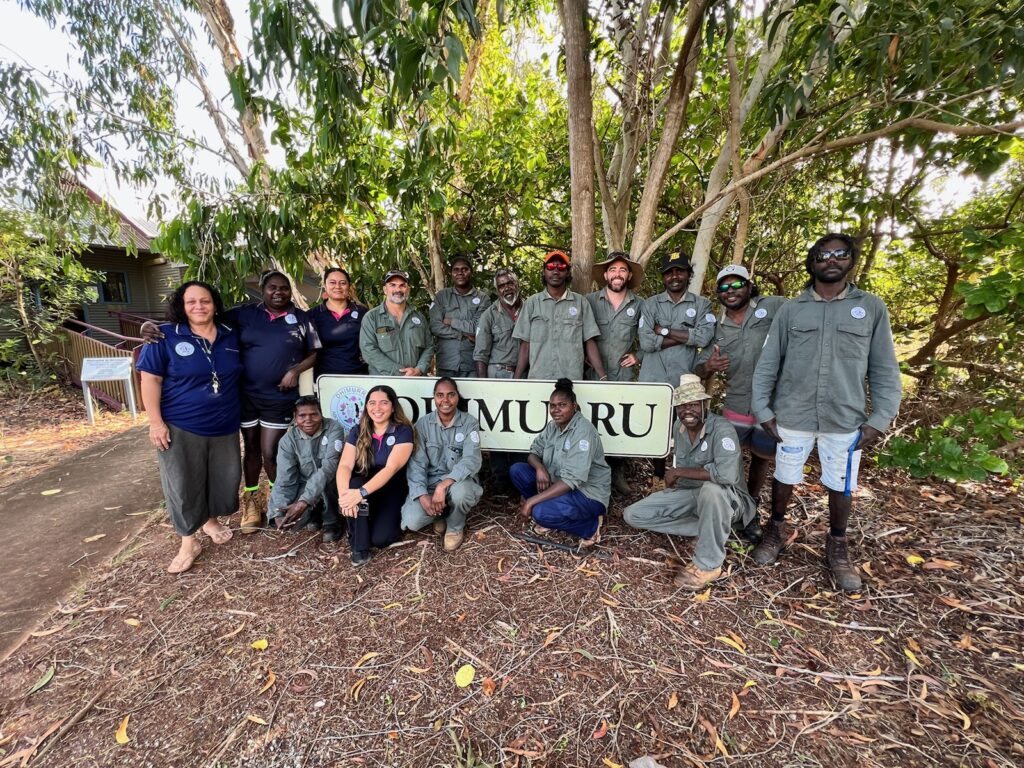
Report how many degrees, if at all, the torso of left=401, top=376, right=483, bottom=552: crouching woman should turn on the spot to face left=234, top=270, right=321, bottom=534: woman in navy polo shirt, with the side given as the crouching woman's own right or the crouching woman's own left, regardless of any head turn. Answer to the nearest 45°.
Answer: approximately 135° to the crouching woman's own right

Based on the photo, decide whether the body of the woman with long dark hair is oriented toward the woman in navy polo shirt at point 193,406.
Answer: no

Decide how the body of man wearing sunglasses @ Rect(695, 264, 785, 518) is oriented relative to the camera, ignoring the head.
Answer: toward the camera

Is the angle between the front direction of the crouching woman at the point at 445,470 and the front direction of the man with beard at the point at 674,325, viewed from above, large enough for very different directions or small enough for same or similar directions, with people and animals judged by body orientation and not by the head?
same or similar directions

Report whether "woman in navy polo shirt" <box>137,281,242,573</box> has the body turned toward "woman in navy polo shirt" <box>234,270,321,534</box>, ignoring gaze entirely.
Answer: no

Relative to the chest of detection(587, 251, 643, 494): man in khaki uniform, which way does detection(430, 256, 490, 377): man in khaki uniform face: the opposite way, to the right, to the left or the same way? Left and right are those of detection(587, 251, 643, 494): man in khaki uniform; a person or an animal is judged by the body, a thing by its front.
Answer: the same way

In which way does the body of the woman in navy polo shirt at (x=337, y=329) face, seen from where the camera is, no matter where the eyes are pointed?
toward the camera

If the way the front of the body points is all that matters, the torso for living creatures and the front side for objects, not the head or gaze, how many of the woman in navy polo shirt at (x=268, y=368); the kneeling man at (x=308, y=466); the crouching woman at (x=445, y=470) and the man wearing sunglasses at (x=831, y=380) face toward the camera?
4

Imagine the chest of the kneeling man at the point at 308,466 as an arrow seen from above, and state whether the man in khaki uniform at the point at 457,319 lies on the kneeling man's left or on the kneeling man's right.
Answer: on the kneeling man's left

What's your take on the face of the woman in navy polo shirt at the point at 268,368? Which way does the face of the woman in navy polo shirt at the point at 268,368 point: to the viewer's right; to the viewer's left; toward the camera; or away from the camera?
toward the camera

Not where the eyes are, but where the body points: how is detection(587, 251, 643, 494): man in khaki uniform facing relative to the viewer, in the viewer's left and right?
facing the viewer

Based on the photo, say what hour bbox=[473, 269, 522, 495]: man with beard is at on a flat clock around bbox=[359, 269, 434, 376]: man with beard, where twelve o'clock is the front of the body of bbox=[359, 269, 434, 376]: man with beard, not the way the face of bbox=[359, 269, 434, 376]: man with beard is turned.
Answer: bbox=[473, 269, 522, 495]: man with beard is roughly at 9 o'clock from bbox=[359, 269, 434, 376]: man with beard.

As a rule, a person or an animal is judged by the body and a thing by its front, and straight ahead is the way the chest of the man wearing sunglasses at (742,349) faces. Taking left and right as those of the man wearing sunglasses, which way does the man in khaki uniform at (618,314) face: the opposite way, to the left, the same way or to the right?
the same way

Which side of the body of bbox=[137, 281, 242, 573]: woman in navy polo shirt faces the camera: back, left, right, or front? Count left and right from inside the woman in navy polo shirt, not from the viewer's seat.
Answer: front

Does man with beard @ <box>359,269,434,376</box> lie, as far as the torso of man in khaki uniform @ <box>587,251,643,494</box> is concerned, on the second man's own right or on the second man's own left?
on the second man's own right

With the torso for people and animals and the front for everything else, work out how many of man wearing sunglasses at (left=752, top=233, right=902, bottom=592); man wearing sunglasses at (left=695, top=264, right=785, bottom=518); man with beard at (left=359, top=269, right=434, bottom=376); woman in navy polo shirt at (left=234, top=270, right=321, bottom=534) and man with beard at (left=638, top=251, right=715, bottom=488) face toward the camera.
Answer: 5

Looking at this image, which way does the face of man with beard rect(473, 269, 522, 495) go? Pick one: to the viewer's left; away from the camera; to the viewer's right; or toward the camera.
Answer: toward the camera

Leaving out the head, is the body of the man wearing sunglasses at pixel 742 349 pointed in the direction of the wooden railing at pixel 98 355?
no

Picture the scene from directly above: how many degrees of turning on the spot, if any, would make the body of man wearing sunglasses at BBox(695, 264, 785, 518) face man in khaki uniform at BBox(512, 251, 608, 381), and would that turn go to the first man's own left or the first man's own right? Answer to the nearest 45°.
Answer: approximately 90° to the first man's own right
